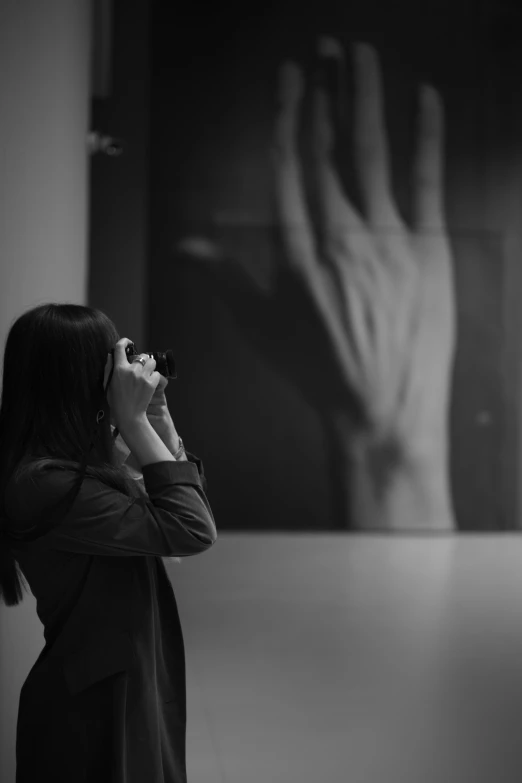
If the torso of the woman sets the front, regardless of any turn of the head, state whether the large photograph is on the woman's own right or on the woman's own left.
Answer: on the woman's own left

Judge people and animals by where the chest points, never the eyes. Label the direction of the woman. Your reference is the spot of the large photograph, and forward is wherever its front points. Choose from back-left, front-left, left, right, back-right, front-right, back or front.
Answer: front

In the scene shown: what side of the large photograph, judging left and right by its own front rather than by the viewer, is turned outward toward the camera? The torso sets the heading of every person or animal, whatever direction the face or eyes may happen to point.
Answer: front

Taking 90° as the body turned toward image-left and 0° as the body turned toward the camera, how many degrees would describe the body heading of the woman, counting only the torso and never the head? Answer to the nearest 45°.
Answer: approximately 270°

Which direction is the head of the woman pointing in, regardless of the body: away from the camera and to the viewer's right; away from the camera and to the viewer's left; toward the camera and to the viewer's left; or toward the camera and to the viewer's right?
away from the camera and to the viewer's right

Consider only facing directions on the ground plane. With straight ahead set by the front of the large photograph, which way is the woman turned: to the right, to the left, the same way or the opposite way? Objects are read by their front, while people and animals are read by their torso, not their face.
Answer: to the left

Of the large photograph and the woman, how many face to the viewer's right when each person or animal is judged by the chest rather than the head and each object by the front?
1
